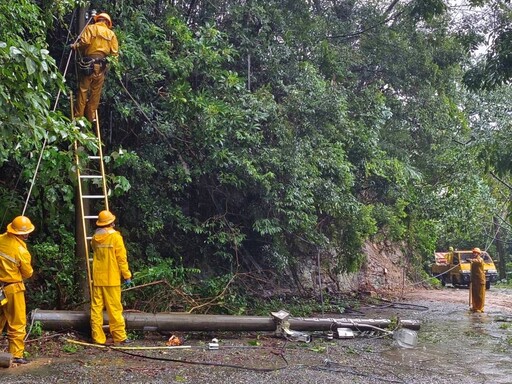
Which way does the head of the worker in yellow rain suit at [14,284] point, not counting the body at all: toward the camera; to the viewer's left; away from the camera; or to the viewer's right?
to the viewer's right

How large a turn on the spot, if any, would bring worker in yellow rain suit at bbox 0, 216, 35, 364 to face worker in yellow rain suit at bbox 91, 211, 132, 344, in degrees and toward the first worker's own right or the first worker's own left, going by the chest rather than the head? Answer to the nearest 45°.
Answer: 0° — they already face them

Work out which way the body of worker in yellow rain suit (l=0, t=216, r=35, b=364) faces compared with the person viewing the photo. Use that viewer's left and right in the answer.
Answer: facing away from the viewer and to the right of the viewer
